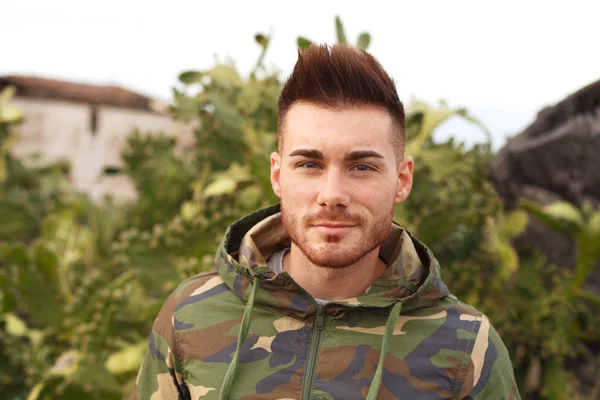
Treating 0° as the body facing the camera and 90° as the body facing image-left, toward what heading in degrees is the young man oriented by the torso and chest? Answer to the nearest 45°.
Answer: approximately 0°

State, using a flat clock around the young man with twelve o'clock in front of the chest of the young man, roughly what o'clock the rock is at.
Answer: The rock is roughly at 7 o'clock from the young man.
